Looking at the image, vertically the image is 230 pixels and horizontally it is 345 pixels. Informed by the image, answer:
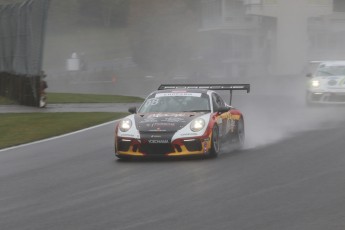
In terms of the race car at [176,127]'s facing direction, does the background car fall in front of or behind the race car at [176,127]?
behind

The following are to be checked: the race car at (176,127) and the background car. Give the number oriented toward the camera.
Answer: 2

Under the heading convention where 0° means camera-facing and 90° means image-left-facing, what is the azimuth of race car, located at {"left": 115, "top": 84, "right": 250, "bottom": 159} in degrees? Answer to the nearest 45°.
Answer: approximately 0°

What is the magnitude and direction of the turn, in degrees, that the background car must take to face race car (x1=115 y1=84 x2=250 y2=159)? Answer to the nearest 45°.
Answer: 0° — it already faces it
